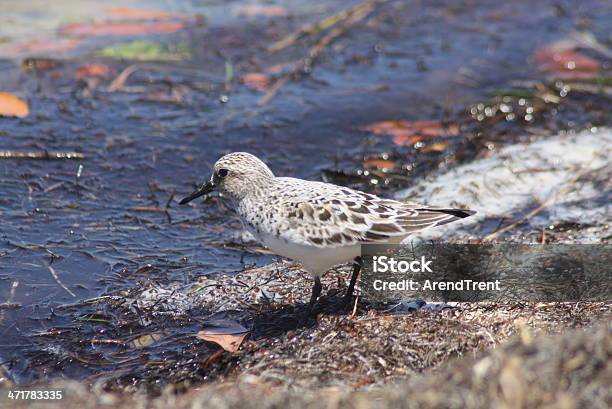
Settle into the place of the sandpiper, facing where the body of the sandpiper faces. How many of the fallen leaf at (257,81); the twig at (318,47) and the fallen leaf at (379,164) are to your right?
3

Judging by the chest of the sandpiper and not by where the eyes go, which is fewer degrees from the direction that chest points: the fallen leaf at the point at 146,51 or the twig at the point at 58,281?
the twig

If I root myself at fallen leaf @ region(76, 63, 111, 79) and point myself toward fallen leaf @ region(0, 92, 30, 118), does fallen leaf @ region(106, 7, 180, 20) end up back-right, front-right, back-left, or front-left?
back-right

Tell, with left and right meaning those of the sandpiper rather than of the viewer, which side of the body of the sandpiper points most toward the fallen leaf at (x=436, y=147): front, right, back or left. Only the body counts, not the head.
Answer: right

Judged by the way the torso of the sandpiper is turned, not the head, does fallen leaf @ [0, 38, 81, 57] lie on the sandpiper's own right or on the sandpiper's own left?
on the sandpiper's own right

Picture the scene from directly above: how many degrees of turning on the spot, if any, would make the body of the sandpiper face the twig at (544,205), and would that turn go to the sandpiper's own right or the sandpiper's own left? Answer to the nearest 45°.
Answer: approximately 135° to the sandpiper's own right

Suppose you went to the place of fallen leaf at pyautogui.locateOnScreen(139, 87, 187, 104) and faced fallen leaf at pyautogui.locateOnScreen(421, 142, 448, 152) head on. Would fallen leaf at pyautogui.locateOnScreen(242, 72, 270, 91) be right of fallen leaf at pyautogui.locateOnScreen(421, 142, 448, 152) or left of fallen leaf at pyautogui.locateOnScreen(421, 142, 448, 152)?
left

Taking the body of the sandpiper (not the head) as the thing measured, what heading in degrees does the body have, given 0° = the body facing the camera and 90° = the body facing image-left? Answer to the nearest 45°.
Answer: approximately 90°

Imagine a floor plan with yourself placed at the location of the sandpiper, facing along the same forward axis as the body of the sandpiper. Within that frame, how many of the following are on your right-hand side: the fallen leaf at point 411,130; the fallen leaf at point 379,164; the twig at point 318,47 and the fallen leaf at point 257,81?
4

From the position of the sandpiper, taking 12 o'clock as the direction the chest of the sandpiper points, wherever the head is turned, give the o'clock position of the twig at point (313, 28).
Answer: The twig is roughly at 3 o'clock from the sandpiper.

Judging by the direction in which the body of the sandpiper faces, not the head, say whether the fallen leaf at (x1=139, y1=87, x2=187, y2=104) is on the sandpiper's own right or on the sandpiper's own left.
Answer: on the sandpiper's own right

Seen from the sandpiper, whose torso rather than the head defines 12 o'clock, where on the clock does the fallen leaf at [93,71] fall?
The fallen leaf is roughly at 2 o'clock from the sandpiper.
